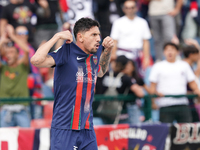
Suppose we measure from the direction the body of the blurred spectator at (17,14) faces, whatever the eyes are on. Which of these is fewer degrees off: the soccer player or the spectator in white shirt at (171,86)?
the soccer player

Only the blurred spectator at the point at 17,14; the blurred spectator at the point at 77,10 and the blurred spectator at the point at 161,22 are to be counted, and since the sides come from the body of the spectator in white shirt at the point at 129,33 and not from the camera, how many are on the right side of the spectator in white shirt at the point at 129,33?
2

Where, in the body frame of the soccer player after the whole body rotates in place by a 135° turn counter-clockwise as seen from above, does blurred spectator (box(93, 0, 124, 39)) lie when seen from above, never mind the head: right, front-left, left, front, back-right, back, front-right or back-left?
front

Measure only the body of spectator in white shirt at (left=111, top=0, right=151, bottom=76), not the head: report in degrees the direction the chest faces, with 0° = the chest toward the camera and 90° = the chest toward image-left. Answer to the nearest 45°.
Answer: approximately 0°

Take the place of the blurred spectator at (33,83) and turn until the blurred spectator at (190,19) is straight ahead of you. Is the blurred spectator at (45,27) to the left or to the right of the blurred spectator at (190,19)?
left

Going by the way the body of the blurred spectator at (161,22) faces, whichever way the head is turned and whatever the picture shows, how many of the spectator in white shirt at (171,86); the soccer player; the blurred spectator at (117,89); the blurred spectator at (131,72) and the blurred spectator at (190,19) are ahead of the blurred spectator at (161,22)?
4

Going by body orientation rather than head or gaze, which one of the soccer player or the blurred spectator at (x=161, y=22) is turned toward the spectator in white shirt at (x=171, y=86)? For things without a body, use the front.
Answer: the blurred spectator

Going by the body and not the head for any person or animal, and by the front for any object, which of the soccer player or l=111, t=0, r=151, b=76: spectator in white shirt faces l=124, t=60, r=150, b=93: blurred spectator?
the spectator in white shirt

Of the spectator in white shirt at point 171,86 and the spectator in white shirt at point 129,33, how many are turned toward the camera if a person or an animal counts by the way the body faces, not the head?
2

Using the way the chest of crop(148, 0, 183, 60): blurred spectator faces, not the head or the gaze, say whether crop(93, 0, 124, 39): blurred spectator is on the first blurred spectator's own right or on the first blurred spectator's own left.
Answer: on the first blurred spectator's own right

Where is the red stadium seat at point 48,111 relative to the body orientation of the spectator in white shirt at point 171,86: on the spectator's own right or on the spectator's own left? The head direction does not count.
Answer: on the spectator's own right

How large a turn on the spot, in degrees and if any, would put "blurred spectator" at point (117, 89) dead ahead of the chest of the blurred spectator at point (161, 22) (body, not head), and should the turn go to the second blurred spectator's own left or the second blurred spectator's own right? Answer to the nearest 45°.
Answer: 0° — they already face them
